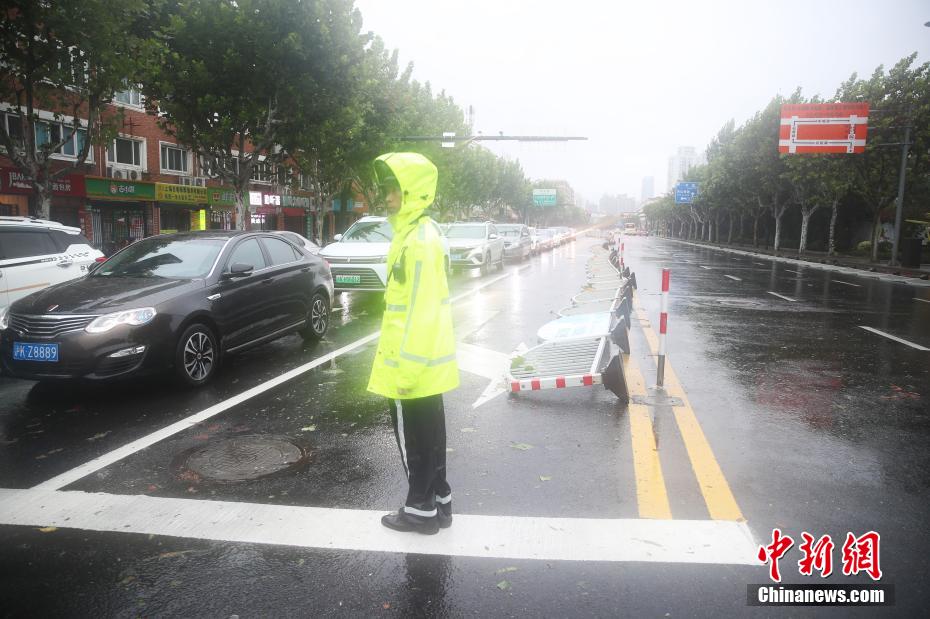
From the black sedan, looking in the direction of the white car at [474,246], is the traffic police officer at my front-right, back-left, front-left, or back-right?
back-right

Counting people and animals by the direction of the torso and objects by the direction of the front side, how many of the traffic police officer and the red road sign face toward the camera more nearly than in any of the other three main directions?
1

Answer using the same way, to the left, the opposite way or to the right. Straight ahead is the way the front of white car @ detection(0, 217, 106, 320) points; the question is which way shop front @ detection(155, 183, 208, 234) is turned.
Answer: to the left

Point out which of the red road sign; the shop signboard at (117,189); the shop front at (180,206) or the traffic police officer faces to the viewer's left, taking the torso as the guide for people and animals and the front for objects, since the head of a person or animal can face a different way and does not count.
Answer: the traffic police officer

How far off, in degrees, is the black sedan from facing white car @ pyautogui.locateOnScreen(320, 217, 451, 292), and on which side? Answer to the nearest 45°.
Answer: approximately 180°

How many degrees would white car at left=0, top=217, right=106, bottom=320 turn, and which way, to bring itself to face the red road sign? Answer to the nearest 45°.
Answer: approximately 135° to its left

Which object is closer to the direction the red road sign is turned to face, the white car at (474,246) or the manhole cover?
the manhole cover

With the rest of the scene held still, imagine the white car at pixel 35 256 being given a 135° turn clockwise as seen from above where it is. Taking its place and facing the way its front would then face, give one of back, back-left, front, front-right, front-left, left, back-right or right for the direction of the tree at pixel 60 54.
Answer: front

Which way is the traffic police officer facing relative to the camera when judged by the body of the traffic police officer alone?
to the viewer's left

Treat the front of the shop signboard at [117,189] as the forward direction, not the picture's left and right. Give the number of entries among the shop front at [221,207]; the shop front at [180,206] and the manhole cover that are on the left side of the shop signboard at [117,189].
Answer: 2

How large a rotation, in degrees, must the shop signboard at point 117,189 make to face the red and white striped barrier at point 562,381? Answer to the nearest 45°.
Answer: approximately 45° to its right

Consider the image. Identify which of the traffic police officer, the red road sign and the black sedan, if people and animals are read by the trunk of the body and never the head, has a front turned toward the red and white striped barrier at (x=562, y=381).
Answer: the red road sign

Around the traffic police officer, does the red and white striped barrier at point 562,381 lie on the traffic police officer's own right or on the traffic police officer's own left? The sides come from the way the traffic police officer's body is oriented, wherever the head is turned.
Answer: on the traffic police officer's own right

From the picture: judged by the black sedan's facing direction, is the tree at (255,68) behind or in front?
behind
